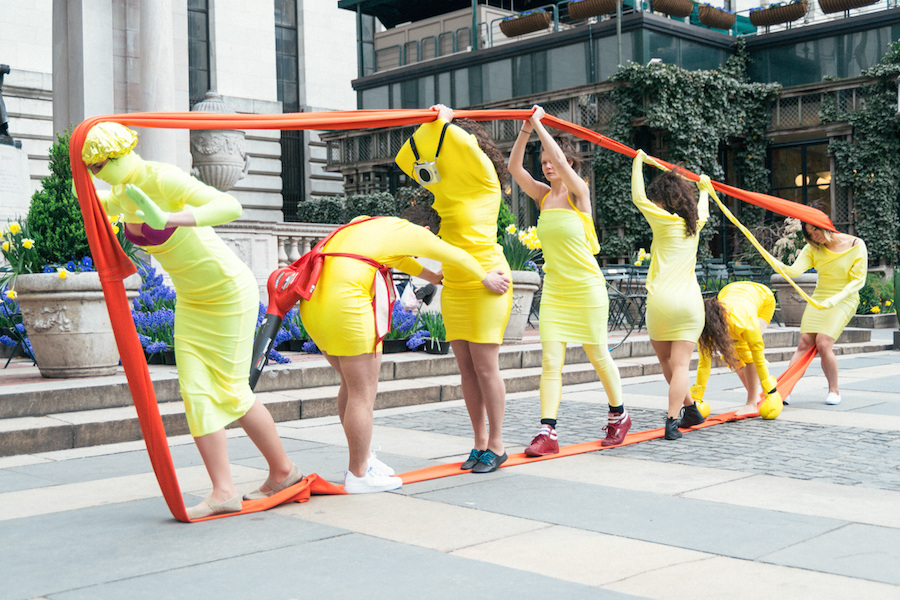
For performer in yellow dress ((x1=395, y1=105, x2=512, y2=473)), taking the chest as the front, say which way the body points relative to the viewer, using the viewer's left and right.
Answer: facing the viewer and to the left of the viewer

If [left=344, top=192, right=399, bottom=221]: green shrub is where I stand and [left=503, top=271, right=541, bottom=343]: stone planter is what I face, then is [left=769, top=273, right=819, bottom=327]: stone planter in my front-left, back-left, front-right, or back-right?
front-left

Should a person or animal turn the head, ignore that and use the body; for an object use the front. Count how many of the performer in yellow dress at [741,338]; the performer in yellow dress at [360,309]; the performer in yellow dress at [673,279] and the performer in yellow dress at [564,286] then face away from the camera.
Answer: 1

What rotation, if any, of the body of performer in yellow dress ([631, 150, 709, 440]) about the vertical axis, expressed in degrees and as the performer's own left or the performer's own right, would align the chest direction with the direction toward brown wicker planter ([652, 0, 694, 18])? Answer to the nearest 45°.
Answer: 0° — they already face it

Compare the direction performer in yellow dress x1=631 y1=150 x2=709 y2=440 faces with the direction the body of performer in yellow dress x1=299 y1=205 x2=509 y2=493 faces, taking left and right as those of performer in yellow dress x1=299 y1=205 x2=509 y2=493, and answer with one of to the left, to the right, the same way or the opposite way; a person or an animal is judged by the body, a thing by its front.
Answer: to the left

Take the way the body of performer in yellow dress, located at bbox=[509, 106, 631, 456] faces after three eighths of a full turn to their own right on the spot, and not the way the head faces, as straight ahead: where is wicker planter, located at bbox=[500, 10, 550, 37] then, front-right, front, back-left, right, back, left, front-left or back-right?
front

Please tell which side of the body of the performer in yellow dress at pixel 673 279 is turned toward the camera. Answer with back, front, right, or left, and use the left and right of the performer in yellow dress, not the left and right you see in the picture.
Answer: back

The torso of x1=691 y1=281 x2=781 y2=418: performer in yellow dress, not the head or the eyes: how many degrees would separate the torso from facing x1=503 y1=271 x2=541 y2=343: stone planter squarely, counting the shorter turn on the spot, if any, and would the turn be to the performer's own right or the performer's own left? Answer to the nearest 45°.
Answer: approximately 90° to the performer's own right

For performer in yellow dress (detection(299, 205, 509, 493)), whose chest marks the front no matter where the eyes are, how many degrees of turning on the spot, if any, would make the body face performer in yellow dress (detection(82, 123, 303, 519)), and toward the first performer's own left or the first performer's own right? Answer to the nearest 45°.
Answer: approximately 135° to the first performer's own right
